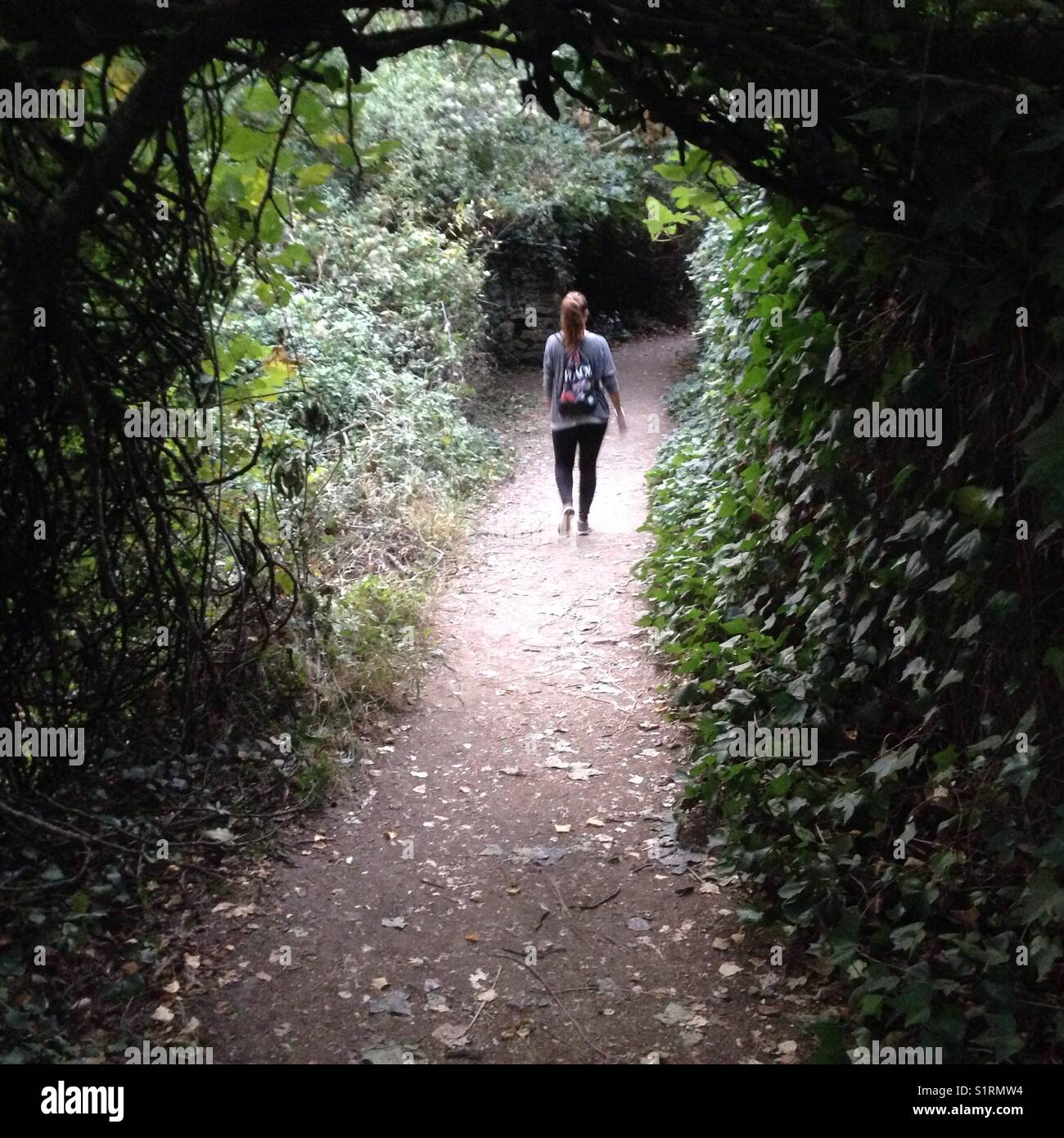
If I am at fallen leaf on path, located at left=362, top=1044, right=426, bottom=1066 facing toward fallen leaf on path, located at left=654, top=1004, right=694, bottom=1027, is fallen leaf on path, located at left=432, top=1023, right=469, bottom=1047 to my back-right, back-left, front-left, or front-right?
front-left

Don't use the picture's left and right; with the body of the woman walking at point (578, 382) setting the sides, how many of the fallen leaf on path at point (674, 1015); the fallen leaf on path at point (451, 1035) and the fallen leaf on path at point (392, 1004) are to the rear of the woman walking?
3

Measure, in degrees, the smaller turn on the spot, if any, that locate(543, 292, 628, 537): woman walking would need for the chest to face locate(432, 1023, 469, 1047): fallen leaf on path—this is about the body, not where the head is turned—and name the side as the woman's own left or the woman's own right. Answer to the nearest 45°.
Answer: approximately 180°

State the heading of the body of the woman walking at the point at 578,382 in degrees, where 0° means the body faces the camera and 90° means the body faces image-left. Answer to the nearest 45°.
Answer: approximately 180°

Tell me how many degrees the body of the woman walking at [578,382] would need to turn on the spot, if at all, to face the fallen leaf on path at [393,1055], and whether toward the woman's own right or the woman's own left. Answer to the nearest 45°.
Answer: approximately 180°

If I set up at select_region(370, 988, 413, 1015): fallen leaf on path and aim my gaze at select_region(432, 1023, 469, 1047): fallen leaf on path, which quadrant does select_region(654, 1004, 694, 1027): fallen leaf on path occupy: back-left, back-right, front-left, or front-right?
front-left

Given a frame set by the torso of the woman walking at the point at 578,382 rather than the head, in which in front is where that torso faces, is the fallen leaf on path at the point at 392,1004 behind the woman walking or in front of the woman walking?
behind

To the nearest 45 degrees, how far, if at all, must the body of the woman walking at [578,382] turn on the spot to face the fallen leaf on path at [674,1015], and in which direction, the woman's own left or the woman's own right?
approximately 180°
